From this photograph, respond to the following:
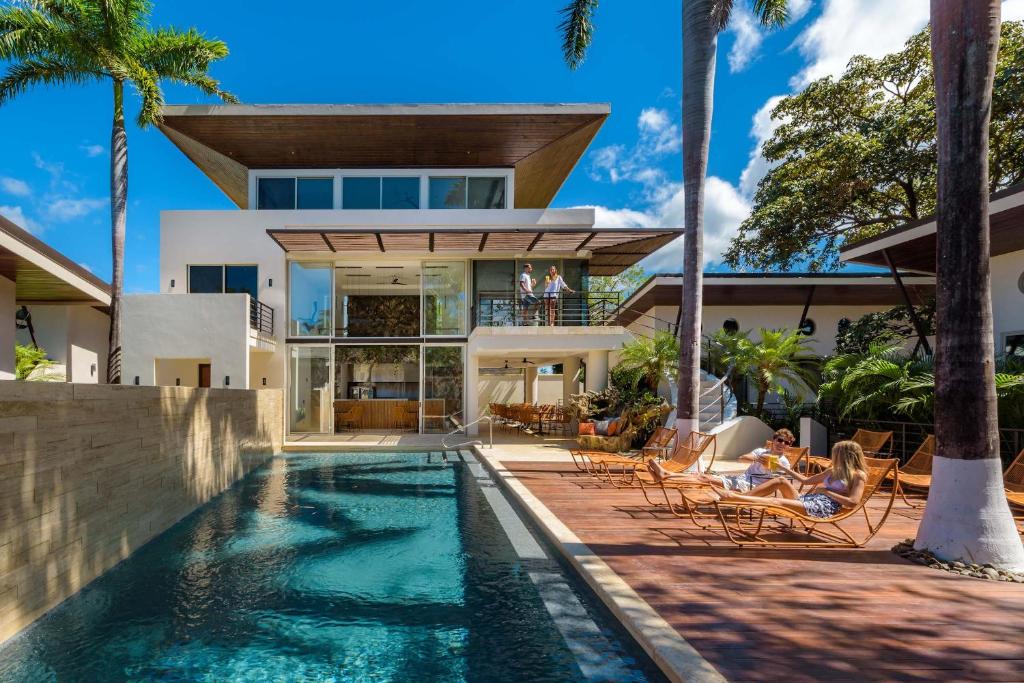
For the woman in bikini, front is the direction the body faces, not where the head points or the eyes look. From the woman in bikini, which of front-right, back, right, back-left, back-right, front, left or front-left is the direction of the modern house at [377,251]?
front-right

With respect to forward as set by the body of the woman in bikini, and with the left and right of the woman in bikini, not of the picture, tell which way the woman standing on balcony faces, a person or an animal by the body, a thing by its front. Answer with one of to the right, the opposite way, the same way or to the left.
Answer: to the left

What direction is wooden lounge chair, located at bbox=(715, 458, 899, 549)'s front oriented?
to the viewer's left

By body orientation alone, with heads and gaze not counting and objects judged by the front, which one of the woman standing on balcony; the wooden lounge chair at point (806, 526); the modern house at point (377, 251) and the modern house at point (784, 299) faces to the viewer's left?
the wooden lounge chair

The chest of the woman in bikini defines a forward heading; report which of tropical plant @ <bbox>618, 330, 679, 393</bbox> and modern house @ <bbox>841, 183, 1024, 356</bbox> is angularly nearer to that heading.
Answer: the tropical plant

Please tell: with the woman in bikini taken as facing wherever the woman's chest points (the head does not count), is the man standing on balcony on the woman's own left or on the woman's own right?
on the woman's own right

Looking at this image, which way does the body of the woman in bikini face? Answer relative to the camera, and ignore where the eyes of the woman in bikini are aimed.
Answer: to the viewer's left
